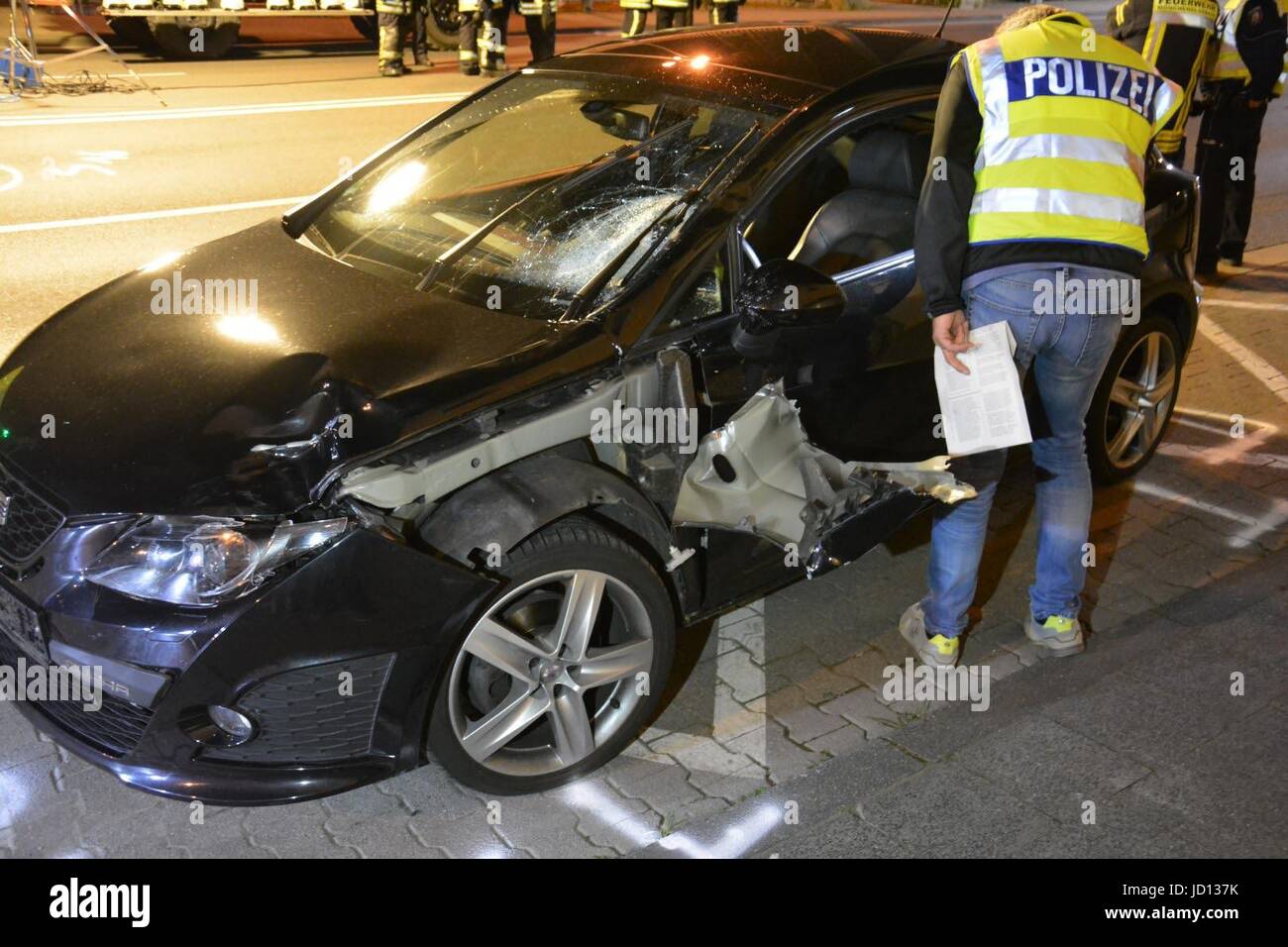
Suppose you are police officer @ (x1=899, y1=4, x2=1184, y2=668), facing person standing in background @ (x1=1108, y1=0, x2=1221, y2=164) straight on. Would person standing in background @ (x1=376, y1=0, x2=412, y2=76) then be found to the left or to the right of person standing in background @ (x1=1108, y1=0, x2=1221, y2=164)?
left

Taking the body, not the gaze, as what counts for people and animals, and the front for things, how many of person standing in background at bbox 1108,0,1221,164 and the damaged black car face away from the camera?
1

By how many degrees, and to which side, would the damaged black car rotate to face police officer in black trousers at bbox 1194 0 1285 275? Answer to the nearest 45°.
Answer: approximately 180°

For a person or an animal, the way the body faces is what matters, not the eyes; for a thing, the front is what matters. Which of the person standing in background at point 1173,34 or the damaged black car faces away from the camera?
the person standing in background

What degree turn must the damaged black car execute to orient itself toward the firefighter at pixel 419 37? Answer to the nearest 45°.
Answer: approximately 135° to its right

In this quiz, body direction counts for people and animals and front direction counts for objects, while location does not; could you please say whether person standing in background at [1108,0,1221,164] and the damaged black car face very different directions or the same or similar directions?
very different directions

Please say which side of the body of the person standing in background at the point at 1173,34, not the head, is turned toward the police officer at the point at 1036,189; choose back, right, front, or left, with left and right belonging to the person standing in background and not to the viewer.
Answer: back

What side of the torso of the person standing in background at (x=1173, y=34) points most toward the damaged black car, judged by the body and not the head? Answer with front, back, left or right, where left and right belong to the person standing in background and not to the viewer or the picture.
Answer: back

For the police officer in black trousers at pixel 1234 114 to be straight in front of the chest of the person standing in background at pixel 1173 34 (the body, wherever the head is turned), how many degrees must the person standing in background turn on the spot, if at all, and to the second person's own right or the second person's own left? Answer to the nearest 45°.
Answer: approximately 45° to the second person's own right

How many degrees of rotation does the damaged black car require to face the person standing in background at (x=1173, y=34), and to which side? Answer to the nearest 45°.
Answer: approximately 180°

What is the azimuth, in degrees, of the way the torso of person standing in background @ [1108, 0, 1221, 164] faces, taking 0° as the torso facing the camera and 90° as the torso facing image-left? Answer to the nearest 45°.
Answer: approximately 180°

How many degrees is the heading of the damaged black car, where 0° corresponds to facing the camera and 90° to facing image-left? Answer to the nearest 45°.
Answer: approximately 45°
